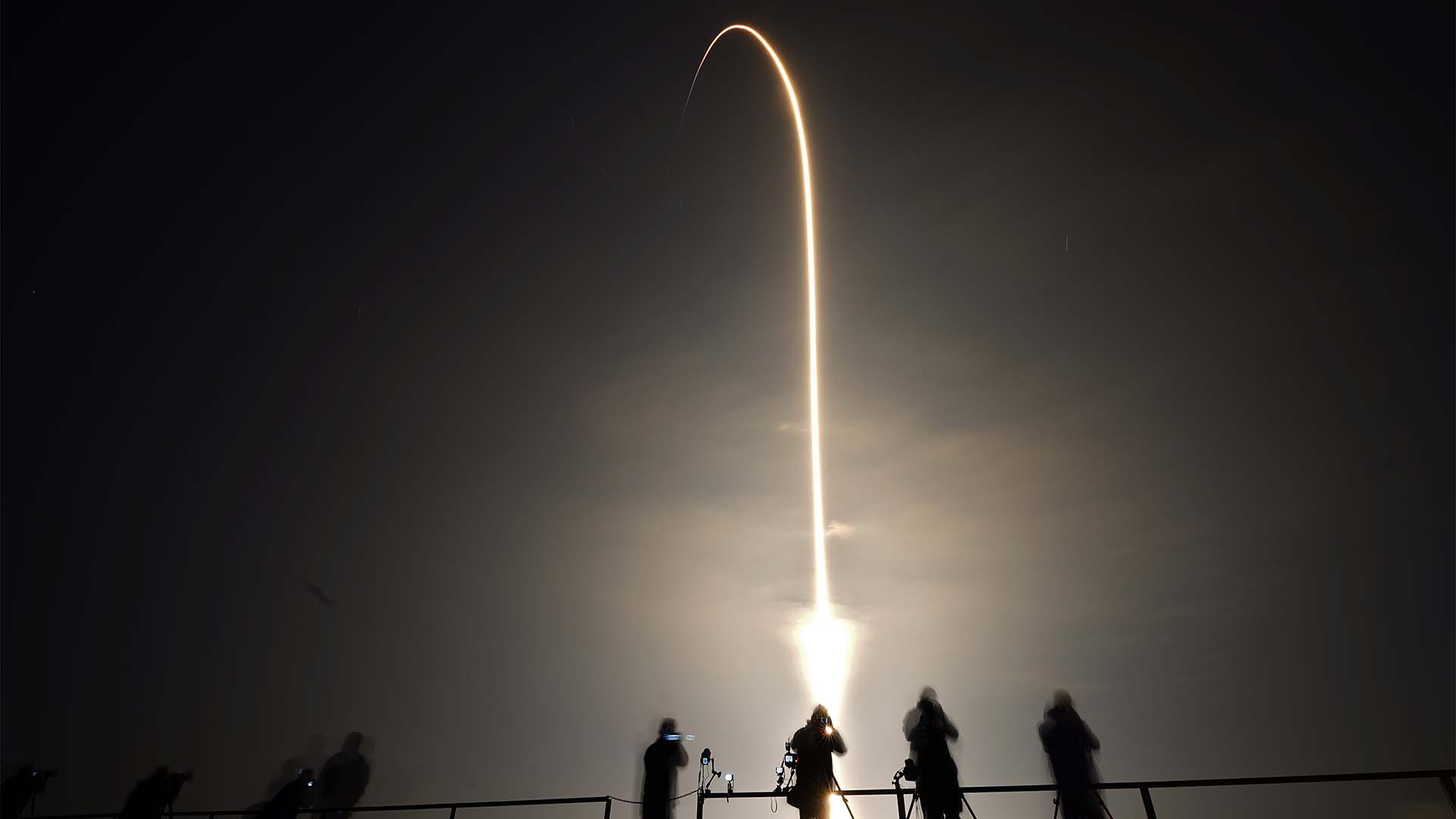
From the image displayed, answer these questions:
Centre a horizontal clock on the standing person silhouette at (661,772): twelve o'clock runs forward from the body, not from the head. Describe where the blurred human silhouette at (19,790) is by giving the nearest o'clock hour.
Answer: The blurred human silhouette is roughly at 8 o'clock from the standing person silhouette.

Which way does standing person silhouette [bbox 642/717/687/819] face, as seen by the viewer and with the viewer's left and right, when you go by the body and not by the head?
facing away from the viewer and to the right of the viewer

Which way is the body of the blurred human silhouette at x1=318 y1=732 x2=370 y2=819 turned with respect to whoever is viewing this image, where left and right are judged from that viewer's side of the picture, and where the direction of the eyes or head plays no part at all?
facing away from the viewer and to the right of the viewer

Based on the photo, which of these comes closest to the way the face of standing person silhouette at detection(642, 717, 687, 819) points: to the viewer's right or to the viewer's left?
to the viewer's right

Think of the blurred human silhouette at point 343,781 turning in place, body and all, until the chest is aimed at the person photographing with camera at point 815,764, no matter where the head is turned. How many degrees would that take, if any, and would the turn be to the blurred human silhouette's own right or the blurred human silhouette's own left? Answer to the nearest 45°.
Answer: approximately 90° to the blurred human silhouette's own right

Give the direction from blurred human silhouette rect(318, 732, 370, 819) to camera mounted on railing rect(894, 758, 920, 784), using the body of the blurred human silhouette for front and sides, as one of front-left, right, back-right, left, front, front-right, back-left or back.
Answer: right

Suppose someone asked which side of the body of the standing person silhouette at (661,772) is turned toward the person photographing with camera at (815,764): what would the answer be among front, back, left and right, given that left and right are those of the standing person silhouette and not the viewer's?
right

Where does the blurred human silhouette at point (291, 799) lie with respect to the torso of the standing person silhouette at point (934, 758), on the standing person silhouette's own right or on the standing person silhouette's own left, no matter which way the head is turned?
on the standing person silhouette's own left

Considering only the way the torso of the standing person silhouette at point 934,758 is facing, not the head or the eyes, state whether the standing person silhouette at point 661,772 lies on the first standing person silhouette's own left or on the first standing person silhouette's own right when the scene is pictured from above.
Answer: on the first standing person silhouette's own left

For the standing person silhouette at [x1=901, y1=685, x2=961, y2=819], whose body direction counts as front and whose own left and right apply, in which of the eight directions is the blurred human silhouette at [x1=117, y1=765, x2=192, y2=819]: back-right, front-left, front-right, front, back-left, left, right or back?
left

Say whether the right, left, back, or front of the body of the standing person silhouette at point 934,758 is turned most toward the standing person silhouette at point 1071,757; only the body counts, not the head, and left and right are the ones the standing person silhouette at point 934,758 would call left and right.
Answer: right

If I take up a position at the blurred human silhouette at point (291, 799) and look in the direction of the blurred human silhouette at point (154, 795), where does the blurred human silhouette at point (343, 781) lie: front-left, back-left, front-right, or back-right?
back-right

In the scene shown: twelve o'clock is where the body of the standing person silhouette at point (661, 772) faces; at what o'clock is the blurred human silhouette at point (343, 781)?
The blurred human silhouette is roughly at 8 o'clock from the standing person silhouette.

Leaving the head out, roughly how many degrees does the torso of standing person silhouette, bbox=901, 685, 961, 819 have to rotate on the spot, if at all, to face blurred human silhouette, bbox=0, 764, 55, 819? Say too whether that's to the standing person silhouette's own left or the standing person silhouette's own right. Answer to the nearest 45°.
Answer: approximately 90° to the standing person silhouette's own left

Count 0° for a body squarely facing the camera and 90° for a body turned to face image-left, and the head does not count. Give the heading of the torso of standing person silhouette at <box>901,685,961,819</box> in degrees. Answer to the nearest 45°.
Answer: approximately 180°
